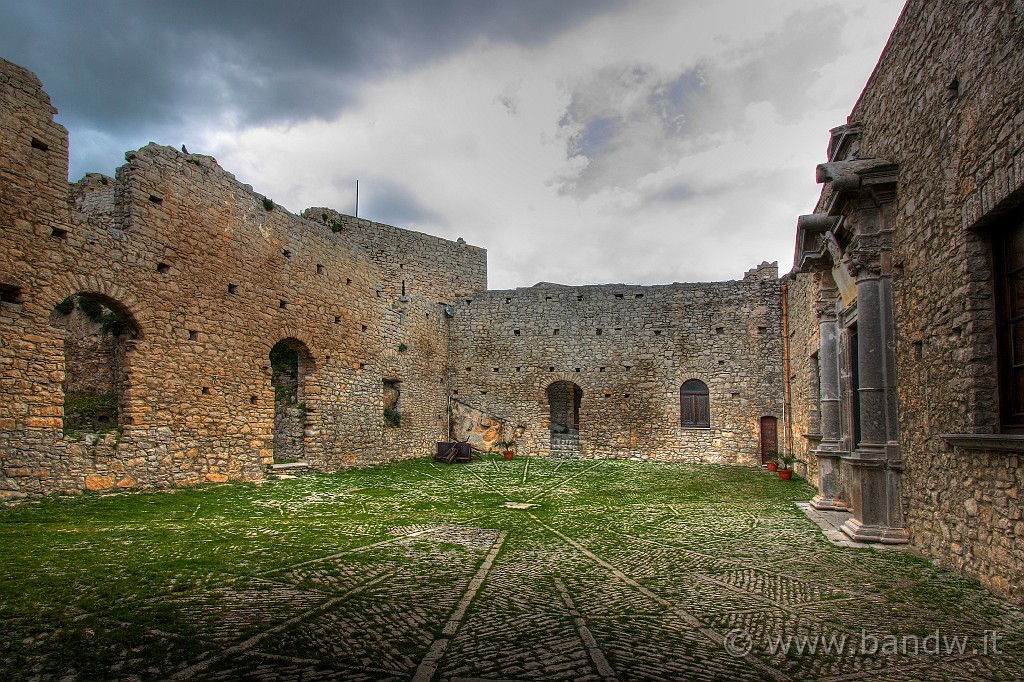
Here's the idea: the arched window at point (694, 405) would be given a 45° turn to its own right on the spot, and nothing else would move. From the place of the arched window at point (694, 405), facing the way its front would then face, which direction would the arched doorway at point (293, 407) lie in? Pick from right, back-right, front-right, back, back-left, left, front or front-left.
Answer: front

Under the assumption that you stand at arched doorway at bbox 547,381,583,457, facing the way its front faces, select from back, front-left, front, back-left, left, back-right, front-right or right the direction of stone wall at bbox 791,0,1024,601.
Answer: front

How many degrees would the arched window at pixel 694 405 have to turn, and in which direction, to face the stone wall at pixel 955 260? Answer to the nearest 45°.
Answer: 0° — it already faces it

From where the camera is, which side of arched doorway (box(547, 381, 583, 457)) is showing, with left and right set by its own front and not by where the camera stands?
front

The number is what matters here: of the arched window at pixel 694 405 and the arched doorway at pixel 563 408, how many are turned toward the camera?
2

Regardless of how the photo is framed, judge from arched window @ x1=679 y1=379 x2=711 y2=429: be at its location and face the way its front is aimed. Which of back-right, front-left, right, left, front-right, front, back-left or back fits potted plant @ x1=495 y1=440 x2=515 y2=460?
right

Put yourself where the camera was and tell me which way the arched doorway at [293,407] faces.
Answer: facing the viewer and to the right of the viewer

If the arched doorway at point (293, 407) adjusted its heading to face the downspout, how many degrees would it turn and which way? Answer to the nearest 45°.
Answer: approximately 45° to its left

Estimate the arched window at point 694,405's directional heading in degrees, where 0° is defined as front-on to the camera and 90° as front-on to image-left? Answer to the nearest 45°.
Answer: approximately 0°

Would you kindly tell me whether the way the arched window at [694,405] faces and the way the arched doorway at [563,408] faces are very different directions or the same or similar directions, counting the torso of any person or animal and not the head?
same or similar directions

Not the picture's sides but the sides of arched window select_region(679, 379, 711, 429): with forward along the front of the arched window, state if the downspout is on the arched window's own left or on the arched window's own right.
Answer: on the arched window's own left
